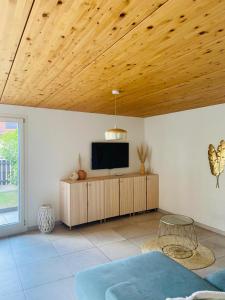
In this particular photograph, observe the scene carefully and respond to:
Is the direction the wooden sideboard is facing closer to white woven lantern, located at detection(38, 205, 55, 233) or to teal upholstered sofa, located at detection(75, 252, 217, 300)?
the teal upholstered sofa

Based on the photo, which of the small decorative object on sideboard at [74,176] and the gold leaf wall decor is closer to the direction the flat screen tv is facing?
the gold leaf wall decor

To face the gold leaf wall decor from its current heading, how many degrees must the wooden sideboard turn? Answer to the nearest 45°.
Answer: approximately 45° to its left

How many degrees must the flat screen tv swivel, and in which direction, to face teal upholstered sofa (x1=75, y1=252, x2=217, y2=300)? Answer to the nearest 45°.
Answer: approximately 45° to its right

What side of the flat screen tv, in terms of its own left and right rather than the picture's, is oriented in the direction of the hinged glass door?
right

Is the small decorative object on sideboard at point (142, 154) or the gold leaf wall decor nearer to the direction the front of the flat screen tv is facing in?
the gold leaf wall decor

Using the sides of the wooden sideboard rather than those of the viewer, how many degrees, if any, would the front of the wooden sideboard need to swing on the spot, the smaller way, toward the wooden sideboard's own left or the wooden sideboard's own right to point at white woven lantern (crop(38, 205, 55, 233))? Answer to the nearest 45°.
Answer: approximately 90° to the wooden sideboard's own right

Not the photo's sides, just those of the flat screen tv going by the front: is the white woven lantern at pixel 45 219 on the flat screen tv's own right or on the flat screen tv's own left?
on the flat screen tv's own right

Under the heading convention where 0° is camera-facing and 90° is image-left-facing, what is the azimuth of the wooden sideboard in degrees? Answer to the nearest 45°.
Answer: approximately 315°

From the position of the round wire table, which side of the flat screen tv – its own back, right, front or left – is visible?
front

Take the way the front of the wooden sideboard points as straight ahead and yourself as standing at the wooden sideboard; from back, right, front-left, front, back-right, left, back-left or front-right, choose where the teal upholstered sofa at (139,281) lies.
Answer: front-right

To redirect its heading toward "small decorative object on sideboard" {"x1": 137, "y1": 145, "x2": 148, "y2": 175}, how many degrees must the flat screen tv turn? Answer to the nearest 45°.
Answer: approximately 90° to its left
